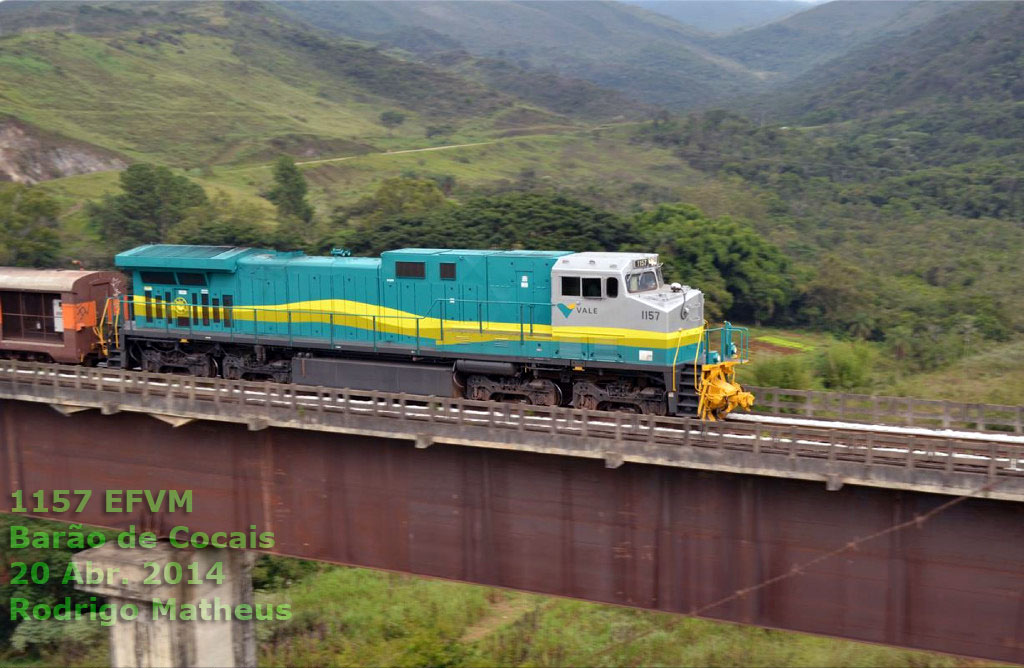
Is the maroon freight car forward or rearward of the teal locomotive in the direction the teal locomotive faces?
rearward

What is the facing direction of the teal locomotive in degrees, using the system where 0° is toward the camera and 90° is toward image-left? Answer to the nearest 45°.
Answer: approximately 315°
